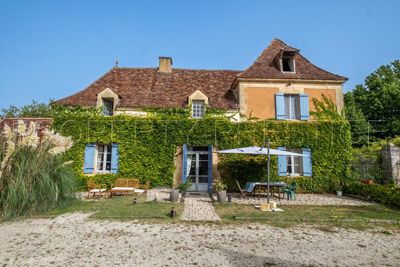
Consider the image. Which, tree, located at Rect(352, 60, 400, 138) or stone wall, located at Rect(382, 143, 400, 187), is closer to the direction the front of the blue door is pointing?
the stone wall

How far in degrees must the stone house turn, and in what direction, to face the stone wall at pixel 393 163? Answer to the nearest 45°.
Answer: approximately 90° to its left

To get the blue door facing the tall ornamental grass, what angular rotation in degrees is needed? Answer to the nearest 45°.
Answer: approximately 45° to its right

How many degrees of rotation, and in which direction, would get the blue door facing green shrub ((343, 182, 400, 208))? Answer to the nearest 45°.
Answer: approximately 45° to its left

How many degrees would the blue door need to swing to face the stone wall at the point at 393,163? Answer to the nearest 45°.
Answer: approximately 90° to its left

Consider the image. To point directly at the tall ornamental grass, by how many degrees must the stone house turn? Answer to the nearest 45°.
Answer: approximately 45° to its right

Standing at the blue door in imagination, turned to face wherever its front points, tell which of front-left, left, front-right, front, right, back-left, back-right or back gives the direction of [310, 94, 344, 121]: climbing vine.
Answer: left

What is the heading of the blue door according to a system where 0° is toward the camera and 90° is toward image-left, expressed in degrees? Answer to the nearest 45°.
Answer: approximately 0°

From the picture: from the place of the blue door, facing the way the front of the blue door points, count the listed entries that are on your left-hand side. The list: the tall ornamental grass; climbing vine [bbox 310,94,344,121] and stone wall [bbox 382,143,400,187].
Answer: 2

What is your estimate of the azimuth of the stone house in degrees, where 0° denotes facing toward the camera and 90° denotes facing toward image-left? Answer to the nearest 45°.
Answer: approximately 0°

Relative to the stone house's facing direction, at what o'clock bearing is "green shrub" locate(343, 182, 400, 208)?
The green shrub is roughly at 10 o'clock from the stone house.

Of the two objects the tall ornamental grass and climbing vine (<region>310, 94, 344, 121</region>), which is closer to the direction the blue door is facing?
the tall ornamental grass

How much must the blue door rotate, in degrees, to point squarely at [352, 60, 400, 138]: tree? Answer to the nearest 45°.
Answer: approximately 135° to its left
